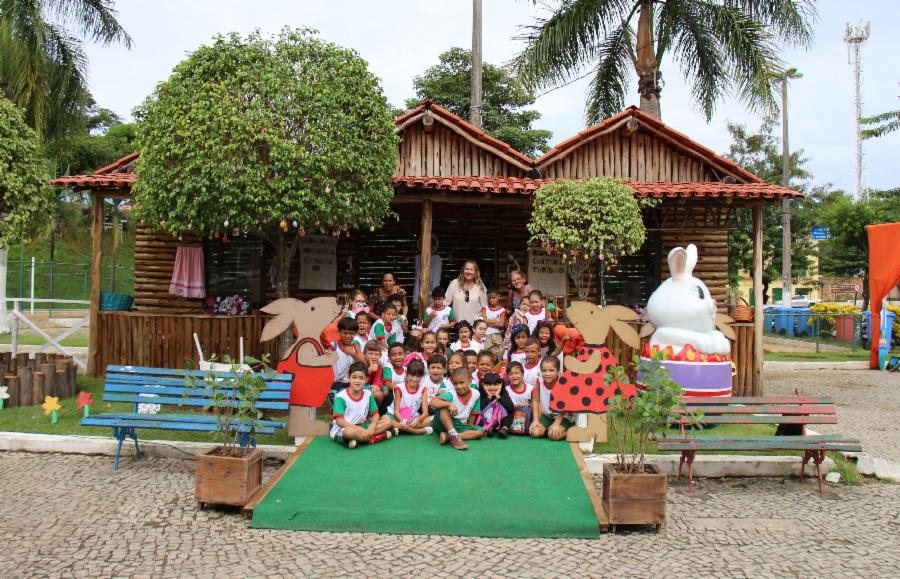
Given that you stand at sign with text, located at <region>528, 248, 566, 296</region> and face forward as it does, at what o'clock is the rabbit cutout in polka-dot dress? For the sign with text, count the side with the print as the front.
The rabbit cutout in polka-dot dress is roughly at 12 o'clock from the sign with text.

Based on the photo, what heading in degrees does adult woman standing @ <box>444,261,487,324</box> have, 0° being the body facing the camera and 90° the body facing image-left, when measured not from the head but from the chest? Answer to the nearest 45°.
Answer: approximately 0°

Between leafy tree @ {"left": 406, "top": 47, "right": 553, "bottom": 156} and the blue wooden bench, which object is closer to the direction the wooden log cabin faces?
the blue wooden bench

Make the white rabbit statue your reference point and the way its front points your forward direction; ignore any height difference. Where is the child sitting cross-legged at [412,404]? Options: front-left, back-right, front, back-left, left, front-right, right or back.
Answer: back-right
